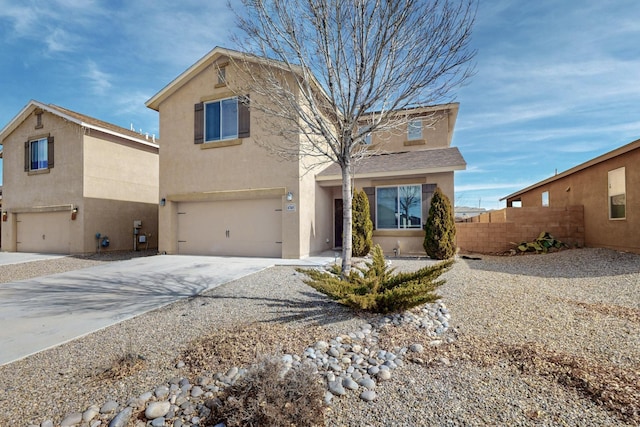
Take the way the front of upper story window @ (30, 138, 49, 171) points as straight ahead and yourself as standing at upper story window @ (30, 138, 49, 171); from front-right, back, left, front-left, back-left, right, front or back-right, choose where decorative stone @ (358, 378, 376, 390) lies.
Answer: front-left

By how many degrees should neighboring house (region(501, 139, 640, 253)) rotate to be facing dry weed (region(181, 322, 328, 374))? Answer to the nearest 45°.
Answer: approximately 45° to its right

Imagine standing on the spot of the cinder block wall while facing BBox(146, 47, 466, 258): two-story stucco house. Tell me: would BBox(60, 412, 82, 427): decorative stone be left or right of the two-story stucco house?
left

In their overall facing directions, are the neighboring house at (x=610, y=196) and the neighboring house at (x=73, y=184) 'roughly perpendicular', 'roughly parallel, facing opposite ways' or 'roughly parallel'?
roughly parallel

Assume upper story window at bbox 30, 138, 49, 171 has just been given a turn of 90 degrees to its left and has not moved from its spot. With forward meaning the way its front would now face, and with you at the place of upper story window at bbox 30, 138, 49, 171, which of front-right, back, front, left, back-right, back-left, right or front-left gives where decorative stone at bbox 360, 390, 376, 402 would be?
front-right

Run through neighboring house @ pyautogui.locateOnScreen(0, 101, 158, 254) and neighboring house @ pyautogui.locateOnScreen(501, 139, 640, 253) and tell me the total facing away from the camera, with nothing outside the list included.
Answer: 0

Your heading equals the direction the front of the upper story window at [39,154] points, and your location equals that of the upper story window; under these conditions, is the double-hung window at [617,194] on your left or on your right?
on your left

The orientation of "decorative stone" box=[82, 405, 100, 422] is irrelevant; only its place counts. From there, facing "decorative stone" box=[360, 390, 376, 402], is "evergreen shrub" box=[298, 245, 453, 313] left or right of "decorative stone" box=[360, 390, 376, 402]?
left

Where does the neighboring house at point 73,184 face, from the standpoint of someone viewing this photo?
facing the viewer and to the left of the viewer

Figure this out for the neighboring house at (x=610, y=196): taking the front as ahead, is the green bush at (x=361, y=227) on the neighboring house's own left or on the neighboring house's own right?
on the neighboring house's own right

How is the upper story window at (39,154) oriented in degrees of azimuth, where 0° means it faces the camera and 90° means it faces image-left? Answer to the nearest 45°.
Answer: approximately 45°

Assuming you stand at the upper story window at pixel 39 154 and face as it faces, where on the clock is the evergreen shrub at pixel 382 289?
The evergreen shrub is roughly at 10 o'clock from the upper story window.

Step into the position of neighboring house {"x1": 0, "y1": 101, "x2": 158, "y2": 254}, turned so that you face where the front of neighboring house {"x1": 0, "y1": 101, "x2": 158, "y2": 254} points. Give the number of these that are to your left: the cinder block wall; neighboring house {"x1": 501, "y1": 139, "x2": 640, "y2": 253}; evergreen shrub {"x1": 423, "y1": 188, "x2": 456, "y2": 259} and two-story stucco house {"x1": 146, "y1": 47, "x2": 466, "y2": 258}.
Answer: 4

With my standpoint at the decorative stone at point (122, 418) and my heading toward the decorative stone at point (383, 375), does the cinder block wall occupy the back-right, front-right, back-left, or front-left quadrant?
front-left
